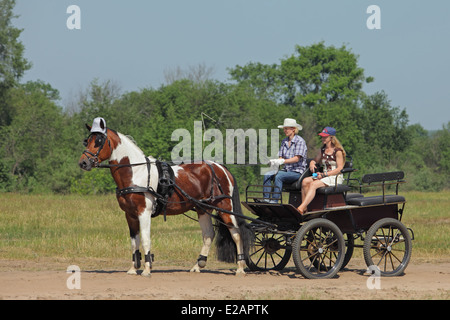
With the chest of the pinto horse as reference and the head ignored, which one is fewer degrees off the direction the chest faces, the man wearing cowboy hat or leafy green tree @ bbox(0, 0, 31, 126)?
the leafy green tree

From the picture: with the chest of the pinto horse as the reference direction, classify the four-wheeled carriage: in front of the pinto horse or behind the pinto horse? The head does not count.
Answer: behind

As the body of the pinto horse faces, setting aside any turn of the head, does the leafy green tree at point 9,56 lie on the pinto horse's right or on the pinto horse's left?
on the pinto horse's right

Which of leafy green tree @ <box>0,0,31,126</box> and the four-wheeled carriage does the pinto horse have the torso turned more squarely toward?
the leafy green tree

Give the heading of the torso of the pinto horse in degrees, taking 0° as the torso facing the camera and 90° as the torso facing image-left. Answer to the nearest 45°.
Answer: approximately 90°

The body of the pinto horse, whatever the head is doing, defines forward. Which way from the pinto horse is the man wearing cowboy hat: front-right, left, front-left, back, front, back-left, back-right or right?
back

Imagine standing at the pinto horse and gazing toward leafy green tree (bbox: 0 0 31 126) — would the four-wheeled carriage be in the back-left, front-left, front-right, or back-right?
back-right
